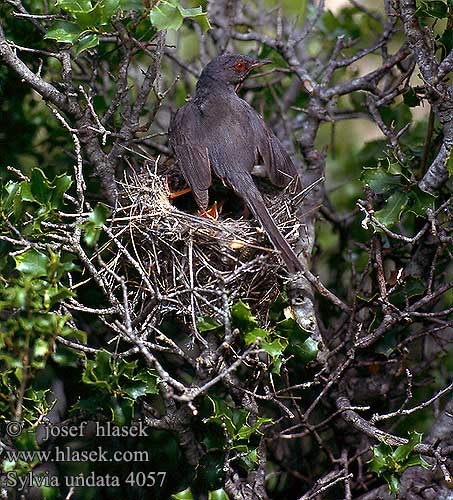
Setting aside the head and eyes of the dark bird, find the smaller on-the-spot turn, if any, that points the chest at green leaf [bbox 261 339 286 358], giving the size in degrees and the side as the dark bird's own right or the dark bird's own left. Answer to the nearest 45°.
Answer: approximately 180°

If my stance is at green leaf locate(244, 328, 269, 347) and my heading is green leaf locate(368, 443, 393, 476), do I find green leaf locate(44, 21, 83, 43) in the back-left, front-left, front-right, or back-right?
back-left

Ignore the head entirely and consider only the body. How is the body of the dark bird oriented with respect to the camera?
away from the camera

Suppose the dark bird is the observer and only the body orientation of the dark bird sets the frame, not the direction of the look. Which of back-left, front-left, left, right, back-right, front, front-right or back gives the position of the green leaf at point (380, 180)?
back-right

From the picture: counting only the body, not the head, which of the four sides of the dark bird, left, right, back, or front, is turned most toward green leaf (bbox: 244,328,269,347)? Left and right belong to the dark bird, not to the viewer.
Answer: back

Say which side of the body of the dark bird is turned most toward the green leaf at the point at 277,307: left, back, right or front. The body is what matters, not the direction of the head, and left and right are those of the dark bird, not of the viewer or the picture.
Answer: back

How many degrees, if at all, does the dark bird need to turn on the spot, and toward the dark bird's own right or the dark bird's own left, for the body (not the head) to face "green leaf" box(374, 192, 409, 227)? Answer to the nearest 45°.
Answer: approximately 135° to the dark bird's own right

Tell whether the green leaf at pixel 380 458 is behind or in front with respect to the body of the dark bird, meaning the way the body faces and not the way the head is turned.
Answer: behind
